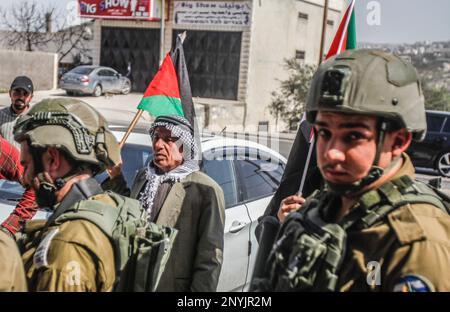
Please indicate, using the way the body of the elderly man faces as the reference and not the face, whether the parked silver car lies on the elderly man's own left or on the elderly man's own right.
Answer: on the elderly man's own right

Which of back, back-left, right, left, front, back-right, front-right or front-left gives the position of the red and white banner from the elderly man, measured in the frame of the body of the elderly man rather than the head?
back-right

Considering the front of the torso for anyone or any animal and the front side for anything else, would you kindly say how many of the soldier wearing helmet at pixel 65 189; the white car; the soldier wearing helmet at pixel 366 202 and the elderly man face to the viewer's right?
0

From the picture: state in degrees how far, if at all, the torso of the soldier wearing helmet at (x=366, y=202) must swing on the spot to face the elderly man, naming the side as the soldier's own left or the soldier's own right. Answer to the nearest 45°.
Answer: approximately 90° to the soldier's own right

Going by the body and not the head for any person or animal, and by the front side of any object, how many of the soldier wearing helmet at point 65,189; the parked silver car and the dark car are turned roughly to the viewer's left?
1

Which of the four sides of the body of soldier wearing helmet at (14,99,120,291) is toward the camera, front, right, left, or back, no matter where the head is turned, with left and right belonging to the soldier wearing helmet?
left

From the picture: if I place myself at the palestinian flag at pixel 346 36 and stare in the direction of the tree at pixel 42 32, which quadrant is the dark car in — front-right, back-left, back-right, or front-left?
front-right
